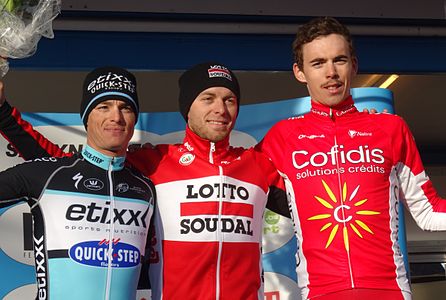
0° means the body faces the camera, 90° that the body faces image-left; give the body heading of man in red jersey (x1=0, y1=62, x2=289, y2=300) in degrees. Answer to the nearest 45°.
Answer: approximately 0°

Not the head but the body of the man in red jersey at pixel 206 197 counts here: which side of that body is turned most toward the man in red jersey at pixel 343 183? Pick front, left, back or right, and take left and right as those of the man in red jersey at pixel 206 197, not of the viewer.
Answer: left

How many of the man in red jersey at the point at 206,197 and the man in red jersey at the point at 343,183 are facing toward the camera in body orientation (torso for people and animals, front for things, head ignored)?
2

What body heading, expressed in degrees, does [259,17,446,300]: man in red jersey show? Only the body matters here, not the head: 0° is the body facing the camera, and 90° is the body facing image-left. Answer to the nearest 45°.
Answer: approximately 0°

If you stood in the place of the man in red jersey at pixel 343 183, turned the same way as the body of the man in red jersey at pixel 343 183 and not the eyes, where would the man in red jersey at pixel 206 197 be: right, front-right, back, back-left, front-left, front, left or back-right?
right
